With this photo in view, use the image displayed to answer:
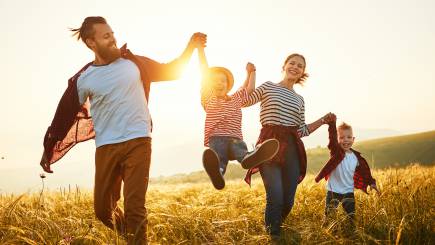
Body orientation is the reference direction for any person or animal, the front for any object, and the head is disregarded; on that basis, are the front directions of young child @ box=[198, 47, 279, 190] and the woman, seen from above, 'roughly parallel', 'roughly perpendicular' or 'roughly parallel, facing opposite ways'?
roughly parallel

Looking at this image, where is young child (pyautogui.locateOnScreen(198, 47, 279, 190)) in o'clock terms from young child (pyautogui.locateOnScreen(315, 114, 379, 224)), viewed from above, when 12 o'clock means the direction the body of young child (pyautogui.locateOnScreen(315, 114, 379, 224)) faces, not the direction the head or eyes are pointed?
young child (pyautogui.locateOnScreen(198, 47, 279, 190)) is roughly at 2 o'clock from young child (pyautogui.locateOnScreen(315, 114, 379, 224)).

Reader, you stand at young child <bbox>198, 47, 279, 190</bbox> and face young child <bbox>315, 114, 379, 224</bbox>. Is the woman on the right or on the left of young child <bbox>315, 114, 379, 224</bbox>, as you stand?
right

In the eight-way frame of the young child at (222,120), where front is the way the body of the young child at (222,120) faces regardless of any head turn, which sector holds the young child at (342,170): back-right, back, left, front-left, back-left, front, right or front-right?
left

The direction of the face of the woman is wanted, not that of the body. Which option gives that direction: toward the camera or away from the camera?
toward the camera

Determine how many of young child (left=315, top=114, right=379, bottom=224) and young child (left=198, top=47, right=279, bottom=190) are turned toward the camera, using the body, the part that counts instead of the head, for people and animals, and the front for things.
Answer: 2

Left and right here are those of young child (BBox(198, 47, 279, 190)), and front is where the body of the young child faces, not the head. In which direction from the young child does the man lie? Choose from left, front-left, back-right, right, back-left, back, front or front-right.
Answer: front-right

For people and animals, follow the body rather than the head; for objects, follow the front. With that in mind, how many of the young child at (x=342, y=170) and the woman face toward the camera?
2

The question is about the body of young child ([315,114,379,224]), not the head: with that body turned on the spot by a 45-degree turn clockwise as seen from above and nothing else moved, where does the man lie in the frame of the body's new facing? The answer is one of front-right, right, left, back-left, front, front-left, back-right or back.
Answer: front

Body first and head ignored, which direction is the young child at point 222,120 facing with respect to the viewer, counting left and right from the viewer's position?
facing the viewer

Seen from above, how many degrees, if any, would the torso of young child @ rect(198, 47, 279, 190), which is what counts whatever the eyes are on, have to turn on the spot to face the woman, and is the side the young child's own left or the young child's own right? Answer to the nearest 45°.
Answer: approximately 45° to the young child's own left

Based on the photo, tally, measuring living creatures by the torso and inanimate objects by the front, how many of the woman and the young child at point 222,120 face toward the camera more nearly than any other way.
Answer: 2

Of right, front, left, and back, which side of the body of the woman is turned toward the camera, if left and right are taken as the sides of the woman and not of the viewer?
front

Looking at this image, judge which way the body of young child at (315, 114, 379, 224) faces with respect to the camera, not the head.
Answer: toward the camera

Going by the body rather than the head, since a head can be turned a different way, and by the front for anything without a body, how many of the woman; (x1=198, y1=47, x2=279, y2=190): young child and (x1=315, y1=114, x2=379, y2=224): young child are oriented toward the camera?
3

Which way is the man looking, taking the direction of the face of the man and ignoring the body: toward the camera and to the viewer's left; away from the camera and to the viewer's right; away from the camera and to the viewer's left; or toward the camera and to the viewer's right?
toward the camera and to the viewer's right
